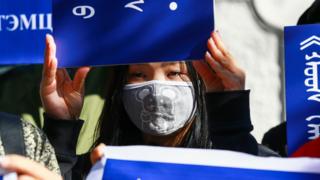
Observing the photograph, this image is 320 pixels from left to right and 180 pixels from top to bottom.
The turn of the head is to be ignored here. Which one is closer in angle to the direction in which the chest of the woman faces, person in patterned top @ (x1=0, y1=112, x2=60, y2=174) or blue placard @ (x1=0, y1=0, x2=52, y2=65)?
the person in patterned top

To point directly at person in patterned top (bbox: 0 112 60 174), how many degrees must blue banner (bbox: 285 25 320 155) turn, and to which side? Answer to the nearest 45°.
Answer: approximately 45° to its right

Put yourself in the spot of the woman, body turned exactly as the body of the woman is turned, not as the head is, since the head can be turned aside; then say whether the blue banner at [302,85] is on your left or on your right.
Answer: on your left

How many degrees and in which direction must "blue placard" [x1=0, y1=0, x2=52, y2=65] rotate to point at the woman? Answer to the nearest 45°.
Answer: approximately 45° to its left

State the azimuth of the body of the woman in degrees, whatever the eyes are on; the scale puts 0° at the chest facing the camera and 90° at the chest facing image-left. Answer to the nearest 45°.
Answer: approximately 0°
